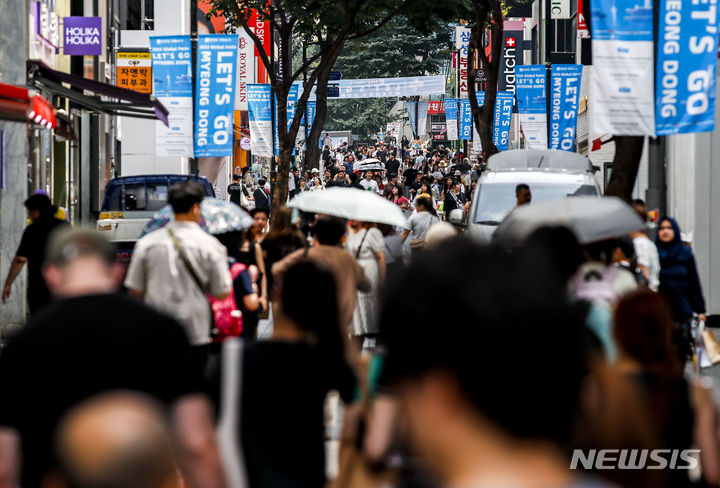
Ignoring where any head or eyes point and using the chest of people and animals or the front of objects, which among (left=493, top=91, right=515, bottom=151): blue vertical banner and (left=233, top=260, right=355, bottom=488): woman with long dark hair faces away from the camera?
the woman with long dark hair

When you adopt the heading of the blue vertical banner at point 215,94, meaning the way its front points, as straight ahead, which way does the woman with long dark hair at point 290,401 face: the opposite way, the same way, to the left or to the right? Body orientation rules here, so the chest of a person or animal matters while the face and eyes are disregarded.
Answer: the opposite way

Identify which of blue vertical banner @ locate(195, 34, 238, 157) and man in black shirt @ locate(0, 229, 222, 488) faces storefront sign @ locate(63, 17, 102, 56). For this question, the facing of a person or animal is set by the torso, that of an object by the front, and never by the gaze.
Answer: the man in black shirt

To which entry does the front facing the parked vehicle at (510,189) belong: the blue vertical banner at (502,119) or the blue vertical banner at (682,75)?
the blue vertical banner at (502,119)

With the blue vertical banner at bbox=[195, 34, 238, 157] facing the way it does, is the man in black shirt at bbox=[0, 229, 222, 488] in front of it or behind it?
in front

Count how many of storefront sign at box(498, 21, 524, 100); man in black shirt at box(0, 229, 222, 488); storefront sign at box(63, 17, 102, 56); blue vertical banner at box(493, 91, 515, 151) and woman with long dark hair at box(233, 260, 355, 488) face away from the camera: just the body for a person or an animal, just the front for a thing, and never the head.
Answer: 2

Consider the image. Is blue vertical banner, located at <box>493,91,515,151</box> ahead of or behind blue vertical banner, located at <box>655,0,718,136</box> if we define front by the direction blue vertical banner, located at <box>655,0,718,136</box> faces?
behind

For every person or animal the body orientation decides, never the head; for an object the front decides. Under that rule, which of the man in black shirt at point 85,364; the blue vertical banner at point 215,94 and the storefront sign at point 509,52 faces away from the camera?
the man in black shirt

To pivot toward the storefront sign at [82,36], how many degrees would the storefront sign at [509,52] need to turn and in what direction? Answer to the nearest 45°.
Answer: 0° — it already faces it

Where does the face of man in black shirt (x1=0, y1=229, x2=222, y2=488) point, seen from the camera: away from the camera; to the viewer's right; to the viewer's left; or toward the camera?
away from the camera

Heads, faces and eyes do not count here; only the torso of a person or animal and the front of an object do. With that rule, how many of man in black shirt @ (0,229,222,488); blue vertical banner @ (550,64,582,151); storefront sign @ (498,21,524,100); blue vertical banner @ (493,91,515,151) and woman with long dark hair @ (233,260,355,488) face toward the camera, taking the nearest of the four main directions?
3

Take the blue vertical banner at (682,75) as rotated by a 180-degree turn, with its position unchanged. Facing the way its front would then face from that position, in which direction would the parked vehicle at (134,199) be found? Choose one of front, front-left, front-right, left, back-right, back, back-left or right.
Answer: front-left

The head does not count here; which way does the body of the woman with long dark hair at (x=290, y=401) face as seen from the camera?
away from the camera

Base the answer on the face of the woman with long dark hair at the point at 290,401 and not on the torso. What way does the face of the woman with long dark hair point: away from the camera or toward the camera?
away from the camera
